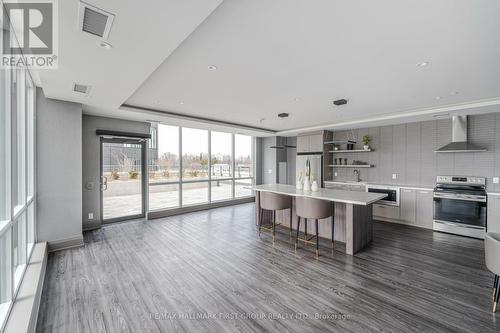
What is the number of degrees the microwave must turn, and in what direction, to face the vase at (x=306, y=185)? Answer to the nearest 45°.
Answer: approximately 45° to its right

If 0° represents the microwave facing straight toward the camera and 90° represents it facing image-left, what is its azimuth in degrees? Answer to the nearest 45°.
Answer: approximately 0°

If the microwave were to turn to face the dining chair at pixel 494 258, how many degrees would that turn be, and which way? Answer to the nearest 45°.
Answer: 0° — it already faces it

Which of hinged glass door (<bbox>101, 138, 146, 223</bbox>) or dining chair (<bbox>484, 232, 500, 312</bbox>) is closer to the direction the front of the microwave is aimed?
the dining chair

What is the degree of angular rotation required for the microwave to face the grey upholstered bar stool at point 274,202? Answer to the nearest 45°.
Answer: approximately 45° to its right

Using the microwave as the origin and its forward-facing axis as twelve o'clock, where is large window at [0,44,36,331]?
The large window is roughly at 1 o'clock from the microwave.

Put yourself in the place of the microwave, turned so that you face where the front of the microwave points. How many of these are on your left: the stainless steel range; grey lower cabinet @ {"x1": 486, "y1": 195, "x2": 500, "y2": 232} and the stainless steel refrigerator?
2

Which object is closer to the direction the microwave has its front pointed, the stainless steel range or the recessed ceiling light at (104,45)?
the recessed ceiling light

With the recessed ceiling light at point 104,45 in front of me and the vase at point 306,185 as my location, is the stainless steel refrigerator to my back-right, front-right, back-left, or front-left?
back-right

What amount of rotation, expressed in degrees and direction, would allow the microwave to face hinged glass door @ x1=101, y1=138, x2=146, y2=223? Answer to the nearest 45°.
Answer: approximately 45° to its right
